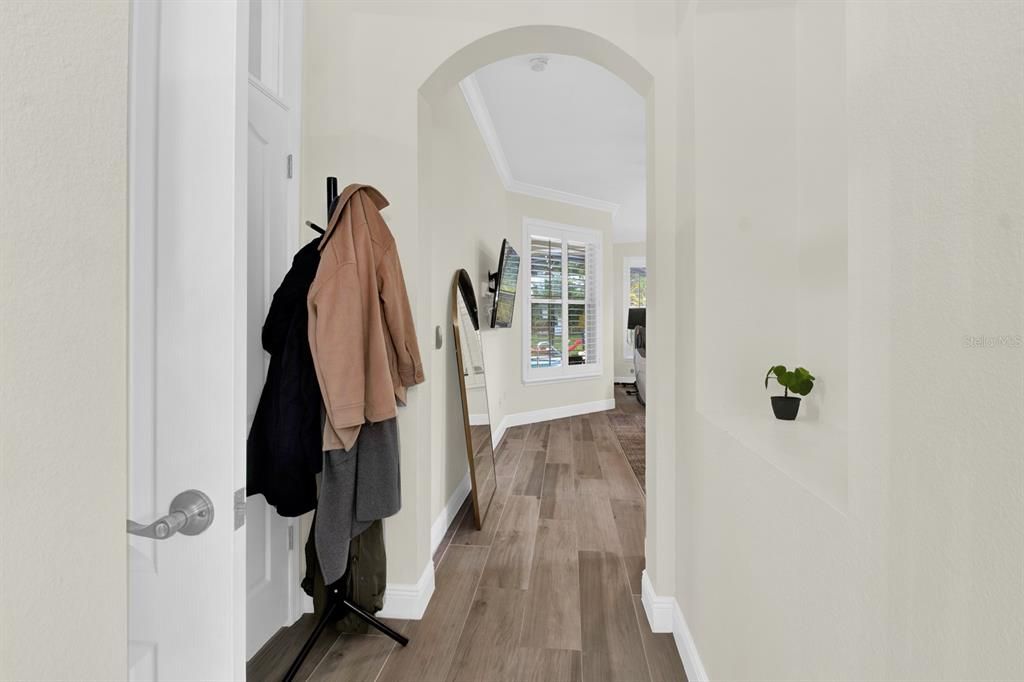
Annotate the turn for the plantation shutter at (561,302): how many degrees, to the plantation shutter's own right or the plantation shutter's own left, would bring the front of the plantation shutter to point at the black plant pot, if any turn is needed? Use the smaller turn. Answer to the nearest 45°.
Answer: approximately 45° to the plantation shutter's own right

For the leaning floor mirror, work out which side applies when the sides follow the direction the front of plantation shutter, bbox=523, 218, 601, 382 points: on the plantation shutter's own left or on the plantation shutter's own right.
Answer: on the plantation shutter's own right

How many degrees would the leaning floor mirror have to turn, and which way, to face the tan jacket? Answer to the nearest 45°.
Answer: approximately 90° to its right

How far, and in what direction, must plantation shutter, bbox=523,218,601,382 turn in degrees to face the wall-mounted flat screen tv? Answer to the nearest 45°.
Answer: approximately 45° to its right

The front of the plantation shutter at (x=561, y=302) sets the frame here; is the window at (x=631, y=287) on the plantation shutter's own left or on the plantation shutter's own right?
on the plantation shutter's own left

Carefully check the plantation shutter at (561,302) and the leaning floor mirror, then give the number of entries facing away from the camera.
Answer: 0

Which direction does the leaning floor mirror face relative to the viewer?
to the viewer's right

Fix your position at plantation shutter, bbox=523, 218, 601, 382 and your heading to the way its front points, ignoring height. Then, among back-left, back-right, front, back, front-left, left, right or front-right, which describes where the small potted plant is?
front-right

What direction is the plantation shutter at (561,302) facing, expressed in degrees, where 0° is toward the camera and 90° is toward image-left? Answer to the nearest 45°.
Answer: approximately 315°

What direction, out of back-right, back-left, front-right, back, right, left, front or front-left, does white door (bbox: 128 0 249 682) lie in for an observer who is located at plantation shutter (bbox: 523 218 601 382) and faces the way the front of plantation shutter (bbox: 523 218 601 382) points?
front-right

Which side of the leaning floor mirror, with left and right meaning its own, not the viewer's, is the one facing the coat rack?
right

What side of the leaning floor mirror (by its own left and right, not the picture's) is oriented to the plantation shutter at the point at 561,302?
left

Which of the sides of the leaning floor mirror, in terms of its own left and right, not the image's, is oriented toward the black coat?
right

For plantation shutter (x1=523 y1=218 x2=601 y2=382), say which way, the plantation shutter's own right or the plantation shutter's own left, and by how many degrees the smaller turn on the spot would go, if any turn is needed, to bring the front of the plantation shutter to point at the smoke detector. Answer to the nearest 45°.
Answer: approximately 45° to the plantation shutter's own right
